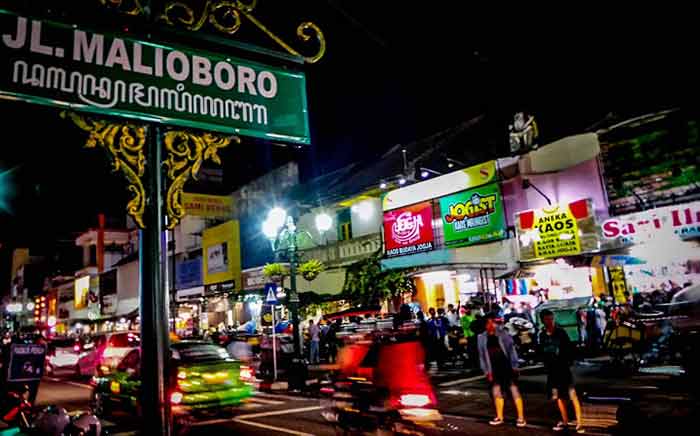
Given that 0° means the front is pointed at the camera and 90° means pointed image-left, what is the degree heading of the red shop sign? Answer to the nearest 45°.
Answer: approximately 45°

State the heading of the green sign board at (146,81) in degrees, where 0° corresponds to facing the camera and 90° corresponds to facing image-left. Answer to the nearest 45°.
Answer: approximately 315°

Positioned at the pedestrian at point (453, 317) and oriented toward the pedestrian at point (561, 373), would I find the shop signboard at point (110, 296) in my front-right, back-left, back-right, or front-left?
back-right

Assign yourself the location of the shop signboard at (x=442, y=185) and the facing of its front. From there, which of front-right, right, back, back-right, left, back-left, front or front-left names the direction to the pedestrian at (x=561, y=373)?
front-left

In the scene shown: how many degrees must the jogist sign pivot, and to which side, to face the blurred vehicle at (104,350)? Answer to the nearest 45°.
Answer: approximately 45° to its right

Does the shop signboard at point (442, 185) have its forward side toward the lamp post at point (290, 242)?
yes

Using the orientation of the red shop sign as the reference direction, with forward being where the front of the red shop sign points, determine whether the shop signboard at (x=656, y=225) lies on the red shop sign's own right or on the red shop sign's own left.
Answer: on the red shop sign's own left

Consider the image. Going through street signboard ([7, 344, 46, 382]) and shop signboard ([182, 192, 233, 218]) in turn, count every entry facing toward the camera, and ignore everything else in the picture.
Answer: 2

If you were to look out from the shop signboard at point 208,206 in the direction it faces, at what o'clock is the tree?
The tree is roughly at 11 o'clock from the shop signboard.

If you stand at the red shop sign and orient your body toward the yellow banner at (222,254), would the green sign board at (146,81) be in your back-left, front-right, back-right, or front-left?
back-left

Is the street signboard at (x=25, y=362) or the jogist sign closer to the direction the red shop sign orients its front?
the street signboard
